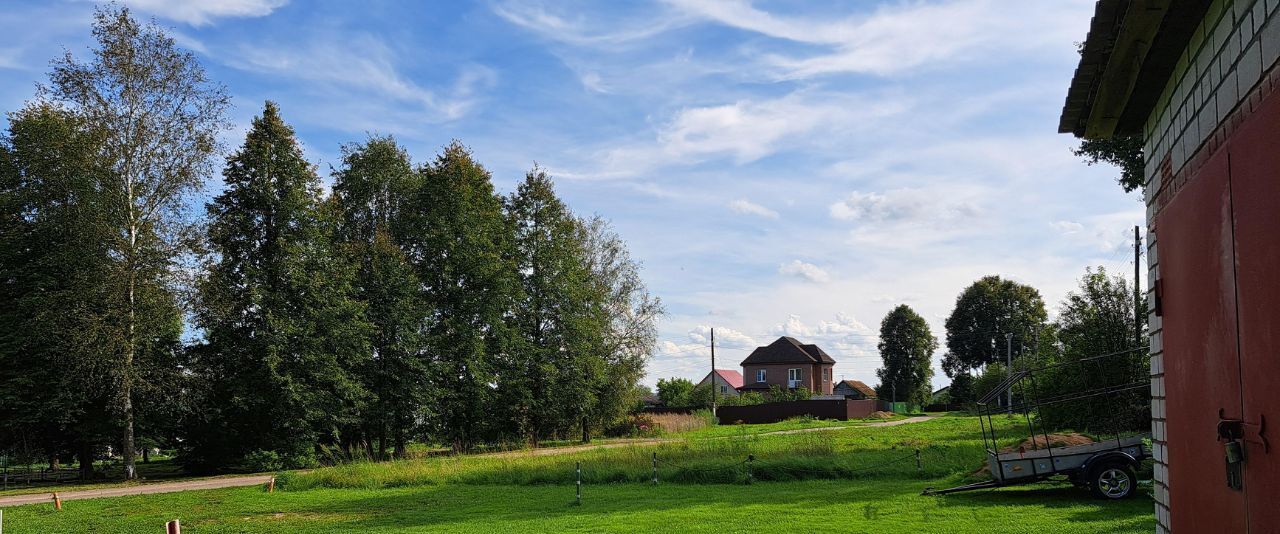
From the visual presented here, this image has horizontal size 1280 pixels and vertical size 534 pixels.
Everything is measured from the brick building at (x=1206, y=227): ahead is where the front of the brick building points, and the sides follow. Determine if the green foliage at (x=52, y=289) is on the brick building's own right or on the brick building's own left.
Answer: on the brick building's own right

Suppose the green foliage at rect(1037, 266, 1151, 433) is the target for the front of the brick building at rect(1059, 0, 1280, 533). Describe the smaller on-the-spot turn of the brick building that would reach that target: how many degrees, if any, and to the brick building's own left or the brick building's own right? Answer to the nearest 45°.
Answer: approximately 135° to the brick building's own right

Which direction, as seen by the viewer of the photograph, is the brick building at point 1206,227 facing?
facing the viewer and to the left of the viewer

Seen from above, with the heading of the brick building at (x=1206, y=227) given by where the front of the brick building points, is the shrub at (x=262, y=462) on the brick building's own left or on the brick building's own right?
on the brick building's own right

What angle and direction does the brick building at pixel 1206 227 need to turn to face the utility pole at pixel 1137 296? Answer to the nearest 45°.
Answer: approximately 135° to its right

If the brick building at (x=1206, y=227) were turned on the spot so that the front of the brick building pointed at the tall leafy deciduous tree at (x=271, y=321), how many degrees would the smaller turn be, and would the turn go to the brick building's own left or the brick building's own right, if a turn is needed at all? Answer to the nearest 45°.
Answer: approximately 90° to the brick building's own right
